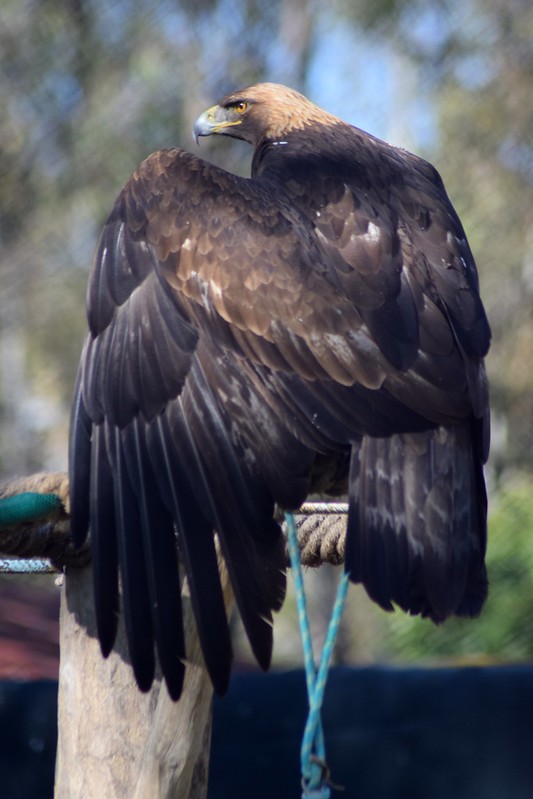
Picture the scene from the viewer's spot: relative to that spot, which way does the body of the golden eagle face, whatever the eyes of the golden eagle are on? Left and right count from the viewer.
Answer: facing away from the viewer and to the left of the viewer

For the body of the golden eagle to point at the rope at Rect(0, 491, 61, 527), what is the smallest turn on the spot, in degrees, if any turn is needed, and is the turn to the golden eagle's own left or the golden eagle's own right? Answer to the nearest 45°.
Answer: approximately 90° to the golden eagle's own left
